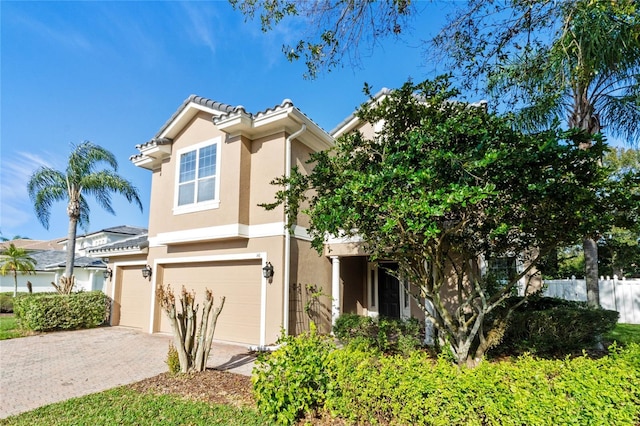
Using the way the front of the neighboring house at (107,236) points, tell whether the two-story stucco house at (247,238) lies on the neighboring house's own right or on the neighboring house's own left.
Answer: on the neighboring house's own left

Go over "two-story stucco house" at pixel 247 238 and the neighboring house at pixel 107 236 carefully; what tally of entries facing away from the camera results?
0

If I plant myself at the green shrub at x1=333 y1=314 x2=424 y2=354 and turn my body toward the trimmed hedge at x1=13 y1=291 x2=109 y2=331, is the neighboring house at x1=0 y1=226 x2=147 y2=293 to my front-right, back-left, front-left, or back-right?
front-right

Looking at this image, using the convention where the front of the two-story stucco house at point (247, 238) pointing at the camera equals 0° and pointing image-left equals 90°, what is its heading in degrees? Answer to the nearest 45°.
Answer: approximately 45°

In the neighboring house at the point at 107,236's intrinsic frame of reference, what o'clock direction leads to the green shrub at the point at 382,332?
The green shrub is roughly at 10 o'clock from the neighboring house.

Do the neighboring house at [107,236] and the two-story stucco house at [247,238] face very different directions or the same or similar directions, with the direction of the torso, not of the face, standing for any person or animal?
same or similar directions

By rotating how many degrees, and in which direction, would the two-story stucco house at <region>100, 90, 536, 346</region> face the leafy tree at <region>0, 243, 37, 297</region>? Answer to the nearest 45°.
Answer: approximately 90° to its right

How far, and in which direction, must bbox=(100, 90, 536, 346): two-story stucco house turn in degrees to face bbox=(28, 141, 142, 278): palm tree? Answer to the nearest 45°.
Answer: approximately 90° to its right

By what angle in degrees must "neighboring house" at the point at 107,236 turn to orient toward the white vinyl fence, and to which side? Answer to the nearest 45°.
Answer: approximately 90° to its left

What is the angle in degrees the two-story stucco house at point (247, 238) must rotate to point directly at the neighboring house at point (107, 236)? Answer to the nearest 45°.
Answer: approximately 90° to its right
